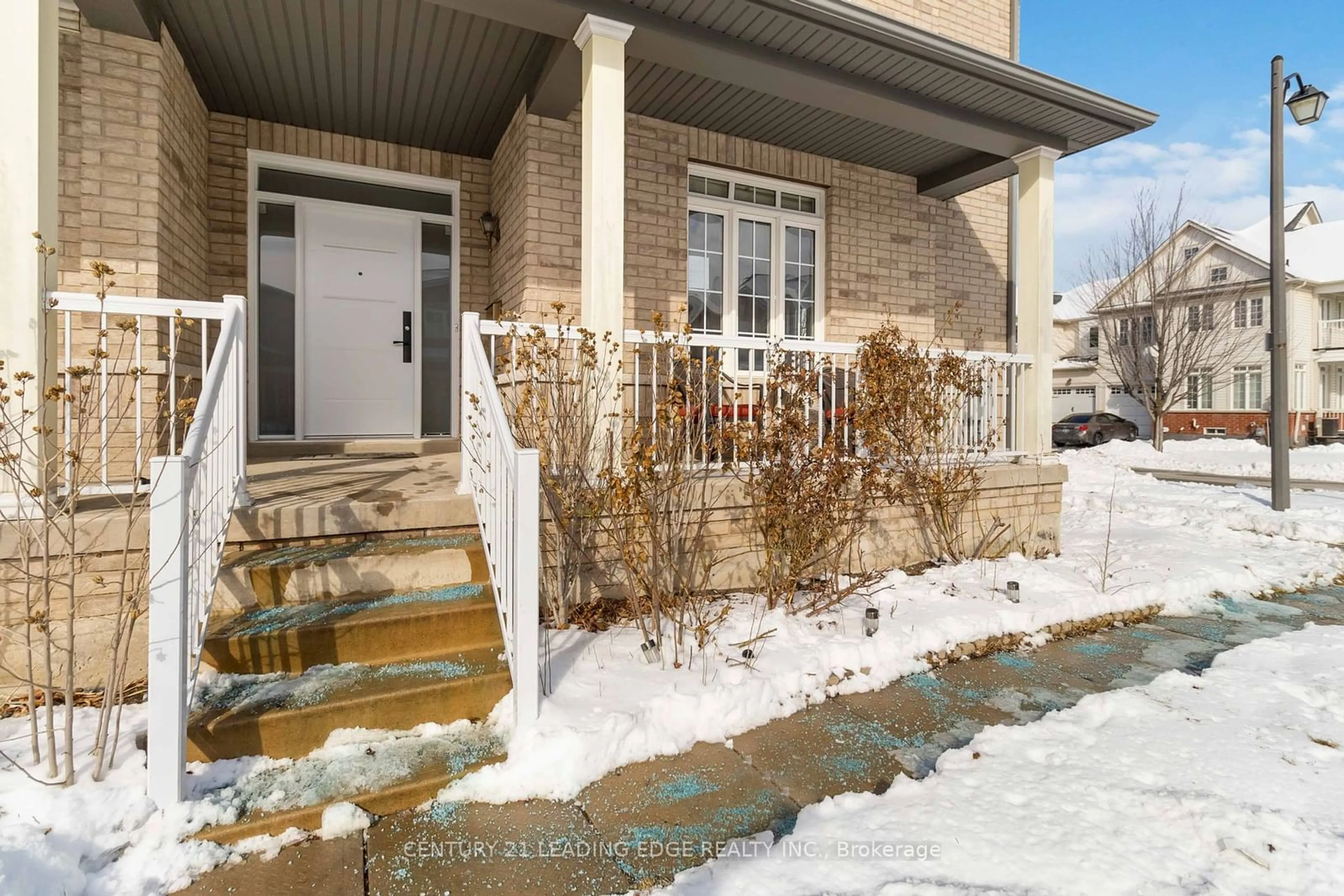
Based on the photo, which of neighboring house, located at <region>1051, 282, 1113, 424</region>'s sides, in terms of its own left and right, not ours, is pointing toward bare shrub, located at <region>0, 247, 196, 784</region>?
front

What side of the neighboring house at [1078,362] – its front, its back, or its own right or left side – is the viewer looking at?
front

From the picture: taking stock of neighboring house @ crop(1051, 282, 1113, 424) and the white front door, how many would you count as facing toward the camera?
2

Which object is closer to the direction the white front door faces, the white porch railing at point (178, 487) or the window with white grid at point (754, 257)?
the white porch railing

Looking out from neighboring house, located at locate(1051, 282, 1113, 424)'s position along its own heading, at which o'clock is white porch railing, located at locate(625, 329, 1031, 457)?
The white porch railing is roughly at 12 o'clock from the neighboring house.

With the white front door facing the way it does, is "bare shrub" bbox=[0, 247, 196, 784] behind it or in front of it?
in front

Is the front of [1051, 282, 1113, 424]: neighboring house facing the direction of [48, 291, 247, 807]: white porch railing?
yes

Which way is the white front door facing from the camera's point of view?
toward the camera

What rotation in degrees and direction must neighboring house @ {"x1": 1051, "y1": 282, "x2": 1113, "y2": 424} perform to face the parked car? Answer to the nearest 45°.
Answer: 0° — it already faces it

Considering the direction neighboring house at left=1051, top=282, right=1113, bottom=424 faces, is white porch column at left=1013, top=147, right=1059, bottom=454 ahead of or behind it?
ahead

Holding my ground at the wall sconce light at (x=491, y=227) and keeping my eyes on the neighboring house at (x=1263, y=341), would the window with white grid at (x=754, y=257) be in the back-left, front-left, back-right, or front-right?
front-right
